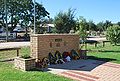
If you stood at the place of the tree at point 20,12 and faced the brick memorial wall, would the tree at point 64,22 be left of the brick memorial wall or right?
left

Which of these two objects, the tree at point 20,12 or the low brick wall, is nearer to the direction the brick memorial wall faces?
the low brick wall

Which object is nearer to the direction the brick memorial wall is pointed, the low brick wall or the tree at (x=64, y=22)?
the low brick wall

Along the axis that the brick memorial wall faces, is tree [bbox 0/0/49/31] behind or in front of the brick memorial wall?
behind

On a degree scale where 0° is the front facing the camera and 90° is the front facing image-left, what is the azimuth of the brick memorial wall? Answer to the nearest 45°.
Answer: approximately 315°

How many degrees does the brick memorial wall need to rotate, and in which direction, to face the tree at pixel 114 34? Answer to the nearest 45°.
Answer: approximately 90° to its left

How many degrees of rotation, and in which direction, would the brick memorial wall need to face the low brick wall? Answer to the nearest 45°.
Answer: approximately 90° to its right

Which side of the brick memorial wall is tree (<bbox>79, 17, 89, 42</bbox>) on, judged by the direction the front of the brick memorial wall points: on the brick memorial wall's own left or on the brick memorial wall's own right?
on the brick memorial wall's own left

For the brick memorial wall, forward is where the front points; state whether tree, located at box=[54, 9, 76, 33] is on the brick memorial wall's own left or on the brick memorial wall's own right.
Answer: on the brick memorial wall's own left
